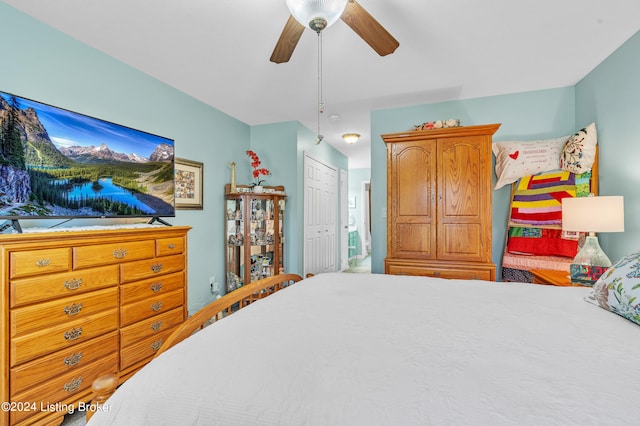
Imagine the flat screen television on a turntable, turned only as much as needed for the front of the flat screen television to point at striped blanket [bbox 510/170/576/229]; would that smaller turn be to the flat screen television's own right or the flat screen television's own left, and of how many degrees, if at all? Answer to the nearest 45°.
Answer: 0° — it already faces it

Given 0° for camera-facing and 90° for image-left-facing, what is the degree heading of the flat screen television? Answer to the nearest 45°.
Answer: approximately 315°

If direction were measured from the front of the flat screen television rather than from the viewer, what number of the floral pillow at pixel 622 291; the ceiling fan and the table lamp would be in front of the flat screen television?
3

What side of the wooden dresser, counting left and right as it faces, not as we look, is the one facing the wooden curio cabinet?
left

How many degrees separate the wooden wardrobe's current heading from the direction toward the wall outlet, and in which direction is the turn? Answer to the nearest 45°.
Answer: approximately 90° to its right

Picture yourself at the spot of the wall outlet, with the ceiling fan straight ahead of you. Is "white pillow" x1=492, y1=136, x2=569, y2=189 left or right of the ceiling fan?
left

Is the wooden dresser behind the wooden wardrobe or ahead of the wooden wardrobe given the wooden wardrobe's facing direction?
ahead

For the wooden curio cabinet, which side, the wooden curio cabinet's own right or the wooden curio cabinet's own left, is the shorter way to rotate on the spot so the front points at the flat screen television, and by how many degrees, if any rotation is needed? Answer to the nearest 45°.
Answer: approximately 90° to the wooden curio cabinet's own right

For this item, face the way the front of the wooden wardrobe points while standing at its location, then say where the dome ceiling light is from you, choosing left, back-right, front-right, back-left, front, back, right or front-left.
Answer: back-right

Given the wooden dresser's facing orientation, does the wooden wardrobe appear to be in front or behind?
in front

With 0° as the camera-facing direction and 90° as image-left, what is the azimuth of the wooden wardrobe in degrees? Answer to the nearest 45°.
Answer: approximately 0°

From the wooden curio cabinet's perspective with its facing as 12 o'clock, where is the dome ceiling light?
The dome ceiling light is roughly at 10 o'clock from the wooden curio cabinet.

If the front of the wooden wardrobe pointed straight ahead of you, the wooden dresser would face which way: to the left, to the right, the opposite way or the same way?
to the left
